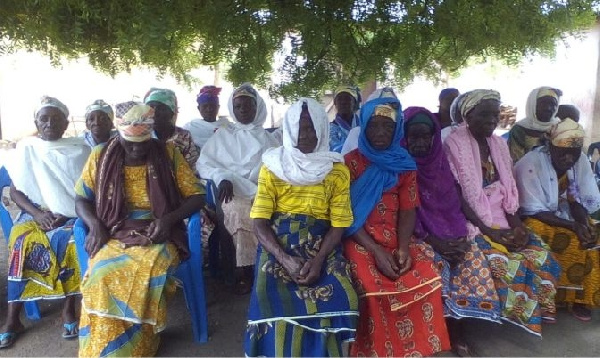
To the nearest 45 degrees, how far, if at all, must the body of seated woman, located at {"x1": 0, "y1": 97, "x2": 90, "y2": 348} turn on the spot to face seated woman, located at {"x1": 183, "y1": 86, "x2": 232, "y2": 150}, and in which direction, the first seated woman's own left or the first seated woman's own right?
approximately 135° to the first seated woman's own left

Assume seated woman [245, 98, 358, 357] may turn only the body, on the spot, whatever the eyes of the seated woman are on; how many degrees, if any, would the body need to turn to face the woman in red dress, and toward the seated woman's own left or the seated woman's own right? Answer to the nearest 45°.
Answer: approximately 90° to the seated woman's own left

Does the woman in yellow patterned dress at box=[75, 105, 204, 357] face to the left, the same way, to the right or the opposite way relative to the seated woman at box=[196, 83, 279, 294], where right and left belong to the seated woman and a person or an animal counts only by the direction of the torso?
the same way

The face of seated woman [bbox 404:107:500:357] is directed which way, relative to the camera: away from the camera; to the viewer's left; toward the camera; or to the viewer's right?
toward the camera

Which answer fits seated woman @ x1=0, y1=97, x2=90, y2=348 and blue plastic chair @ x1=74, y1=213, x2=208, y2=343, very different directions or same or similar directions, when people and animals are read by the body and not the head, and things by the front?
same or similar directions

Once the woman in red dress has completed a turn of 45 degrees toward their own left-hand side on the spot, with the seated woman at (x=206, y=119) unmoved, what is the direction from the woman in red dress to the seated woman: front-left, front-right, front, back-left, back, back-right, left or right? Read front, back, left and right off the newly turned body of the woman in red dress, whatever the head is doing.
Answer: back

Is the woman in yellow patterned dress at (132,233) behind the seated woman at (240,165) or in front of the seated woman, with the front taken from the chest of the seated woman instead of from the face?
in front

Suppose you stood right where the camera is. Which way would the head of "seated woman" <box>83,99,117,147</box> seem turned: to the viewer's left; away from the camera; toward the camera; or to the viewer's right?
toward the camera

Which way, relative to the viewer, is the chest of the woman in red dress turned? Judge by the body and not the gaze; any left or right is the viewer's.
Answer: facing the viewer

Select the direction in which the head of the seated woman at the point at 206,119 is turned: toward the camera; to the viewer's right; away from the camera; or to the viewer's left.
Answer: toward the camera

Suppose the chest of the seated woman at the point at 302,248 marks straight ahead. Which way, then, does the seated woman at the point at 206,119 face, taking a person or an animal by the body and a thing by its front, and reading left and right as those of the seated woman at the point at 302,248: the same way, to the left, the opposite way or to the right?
the same way

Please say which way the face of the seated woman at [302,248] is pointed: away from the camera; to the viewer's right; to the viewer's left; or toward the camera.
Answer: toward the camera

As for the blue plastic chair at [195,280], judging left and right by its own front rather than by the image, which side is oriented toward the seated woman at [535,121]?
left

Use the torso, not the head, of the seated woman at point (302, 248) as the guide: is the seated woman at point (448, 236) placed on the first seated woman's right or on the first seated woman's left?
on the first seated woman's left

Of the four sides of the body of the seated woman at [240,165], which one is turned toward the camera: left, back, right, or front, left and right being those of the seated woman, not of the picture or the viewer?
front

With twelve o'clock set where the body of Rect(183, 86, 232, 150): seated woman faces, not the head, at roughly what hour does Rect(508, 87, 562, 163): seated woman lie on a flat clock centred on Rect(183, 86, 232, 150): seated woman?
Rect(508, 87, 562, 163): seated woman is roughly at 10 o'clock from Rect(183, 86, 232, 150): seated woman.

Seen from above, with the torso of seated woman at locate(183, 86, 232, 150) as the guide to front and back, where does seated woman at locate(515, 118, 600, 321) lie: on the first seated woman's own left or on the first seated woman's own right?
on the first seated woman's own left

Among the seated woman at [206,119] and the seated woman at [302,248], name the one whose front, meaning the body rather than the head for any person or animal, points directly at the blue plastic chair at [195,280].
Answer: the seated woman at [206,119]
